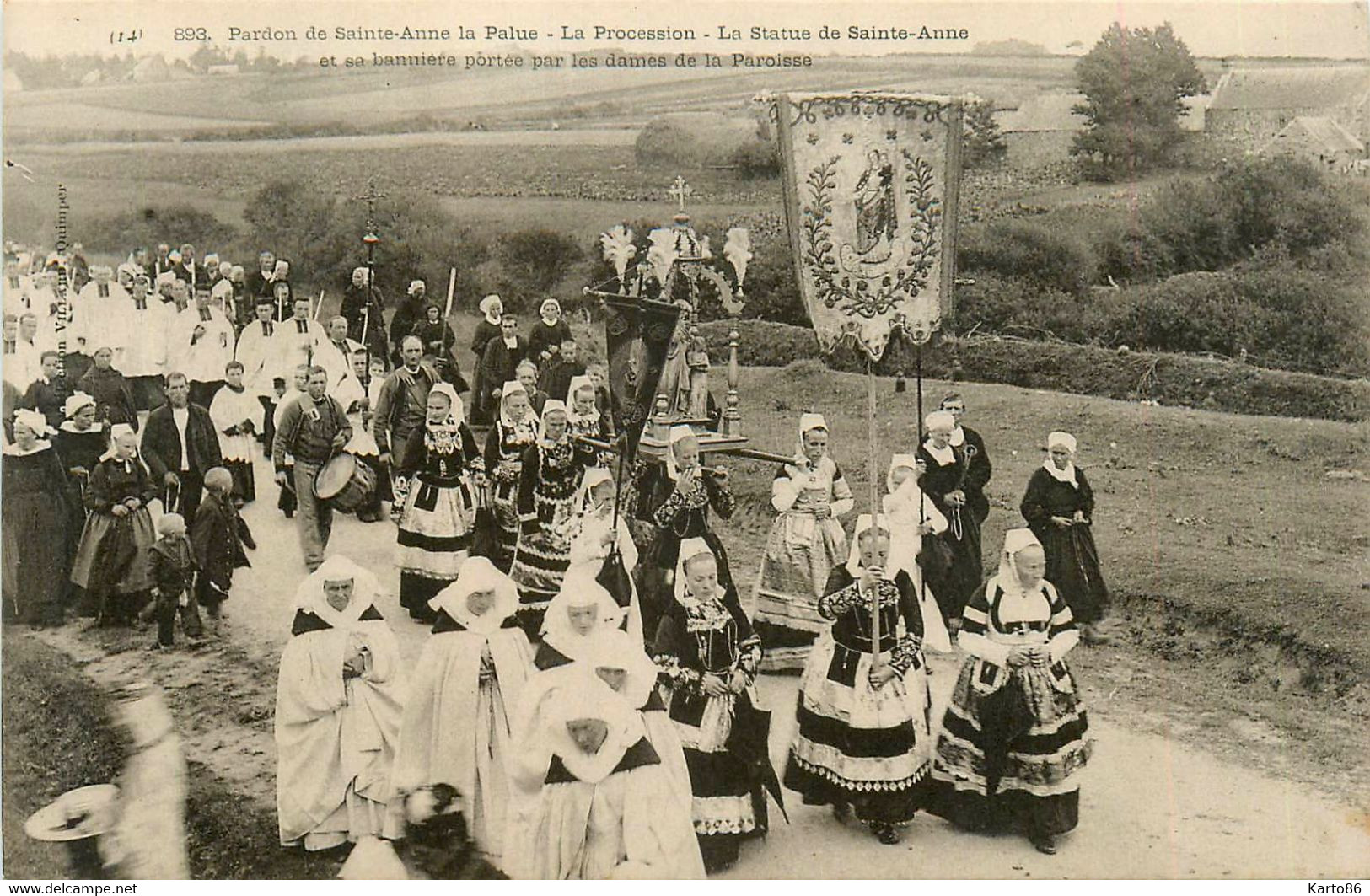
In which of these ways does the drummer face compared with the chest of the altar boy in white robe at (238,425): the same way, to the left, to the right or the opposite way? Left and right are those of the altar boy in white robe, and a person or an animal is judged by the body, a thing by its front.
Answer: the same way

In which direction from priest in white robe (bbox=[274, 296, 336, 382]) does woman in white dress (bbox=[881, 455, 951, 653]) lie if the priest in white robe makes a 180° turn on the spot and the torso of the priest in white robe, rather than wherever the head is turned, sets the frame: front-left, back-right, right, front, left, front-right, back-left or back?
back-right

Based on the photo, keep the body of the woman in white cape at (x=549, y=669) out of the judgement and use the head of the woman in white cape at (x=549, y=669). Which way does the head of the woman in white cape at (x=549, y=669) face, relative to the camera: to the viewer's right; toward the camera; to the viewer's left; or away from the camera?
toward the camera

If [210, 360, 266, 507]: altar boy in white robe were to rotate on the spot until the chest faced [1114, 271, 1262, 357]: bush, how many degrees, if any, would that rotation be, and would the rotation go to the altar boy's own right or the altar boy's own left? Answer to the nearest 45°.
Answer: approximately 90° to the altar boy's own left

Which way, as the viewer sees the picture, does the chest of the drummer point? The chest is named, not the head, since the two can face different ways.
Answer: toward the camera

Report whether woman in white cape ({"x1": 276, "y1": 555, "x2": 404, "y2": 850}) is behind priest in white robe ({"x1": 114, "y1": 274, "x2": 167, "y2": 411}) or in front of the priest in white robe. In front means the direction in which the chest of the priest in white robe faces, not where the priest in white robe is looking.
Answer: in front

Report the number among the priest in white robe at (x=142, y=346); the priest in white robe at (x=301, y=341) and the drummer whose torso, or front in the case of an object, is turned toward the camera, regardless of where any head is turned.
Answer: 3

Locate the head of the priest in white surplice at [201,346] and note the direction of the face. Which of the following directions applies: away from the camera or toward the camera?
toward the camera

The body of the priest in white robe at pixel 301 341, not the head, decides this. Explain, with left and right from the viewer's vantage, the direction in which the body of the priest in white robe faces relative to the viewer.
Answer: facing the viewer

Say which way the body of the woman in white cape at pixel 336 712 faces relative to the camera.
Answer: toward the camera

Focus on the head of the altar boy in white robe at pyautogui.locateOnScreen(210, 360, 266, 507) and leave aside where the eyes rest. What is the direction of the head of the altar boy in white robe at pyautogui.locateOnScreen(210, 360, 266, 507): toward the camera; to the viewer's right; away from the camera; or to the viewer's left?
toward the camera

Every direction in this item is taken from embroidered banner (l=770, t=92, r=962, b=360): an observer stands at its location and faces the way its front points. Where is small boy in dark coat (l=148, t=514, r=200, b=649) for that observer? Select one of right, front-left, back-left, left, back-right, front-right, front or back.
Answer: right

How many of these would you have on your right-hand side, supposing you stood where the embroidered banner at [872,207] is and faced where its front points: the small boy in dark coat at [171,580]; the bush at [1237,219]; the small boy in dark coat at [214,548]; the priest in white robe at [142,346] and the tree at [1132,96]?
3

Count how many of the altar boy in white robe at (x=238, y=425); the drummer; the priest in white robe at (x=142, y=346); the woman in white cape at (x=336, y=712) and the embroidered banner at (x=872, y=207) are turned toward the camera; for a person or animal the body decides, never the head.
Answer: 5
